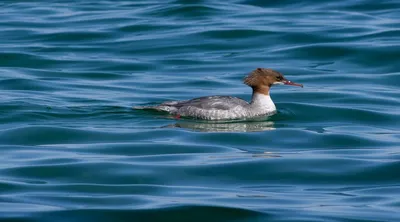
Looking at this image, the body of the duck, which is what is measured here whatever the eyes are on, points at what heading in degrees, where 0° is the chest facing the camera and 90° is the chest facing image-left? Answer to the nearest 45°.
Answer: approximately 270°
